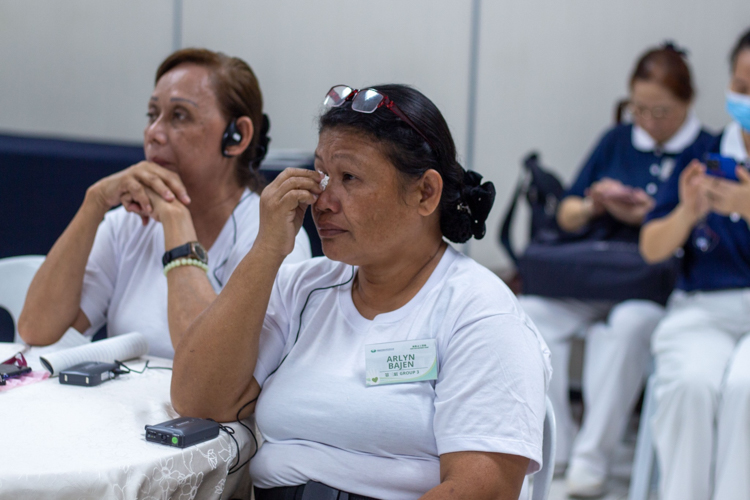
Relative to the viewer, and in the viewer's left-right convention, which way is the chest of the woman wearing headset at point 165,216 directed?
facing the viewer and to the left of the viewer

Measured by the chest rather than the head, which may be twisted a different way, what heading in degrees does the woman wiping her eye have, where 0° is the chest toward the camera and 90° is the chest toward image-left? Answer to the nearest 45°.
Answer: approximately 45°

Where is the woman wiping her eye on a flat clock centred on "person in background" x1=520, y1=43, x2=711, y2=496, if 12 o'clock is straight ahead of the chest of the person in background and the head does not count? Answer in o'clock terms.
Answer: The woman wiping her eye is roughly at 11 o'clock from the person in background.

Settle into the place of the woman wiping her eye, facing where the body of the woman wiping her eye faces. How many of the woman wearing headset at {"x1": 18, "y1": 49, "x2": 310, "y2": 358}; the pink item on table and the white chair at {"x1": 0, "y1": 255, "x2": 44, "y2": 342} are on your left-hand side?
0

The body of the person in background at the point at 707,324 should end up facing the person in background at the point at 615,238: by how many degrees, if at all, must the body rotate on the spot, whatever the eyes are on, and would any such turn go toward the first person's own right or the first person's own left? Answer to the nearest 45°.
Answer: approximately 90° to the first person's own right

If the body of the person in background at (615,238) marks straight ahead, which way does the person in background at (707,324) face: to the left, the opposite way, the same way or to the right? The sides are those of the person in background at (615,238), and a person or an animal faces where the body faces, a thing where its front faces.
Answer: the same way

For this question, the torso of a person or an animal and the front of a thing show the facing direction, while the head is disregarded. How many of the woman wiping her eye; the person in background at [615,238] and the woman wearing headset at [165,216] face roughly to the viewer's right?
0

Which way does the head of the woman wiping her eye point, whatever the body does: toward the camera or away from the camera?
toward the camera

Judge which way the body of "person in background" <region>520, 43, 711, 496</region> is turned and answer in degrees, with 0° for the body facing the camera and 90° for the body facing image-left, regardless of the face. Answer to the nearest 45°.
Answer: approximately 45°

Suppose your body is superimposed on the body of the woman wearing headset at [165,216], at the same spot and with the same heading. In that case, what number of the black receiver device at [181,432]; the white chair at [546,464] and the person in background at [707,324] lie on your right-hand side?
0

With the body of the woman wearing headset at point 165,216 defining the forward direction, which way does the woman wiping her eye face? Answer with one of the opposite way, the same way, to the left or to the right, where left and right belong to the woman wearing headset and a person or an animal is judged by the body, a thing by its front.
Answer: the same way

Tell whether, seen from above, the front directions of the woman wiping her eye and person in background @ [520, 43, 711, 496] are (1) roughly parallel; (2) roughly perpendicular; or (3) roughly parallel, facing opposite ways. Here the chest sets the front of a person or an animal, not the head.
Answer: roughly parallel

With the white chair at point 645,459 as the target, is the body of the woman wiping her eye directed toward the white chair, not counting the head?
no
